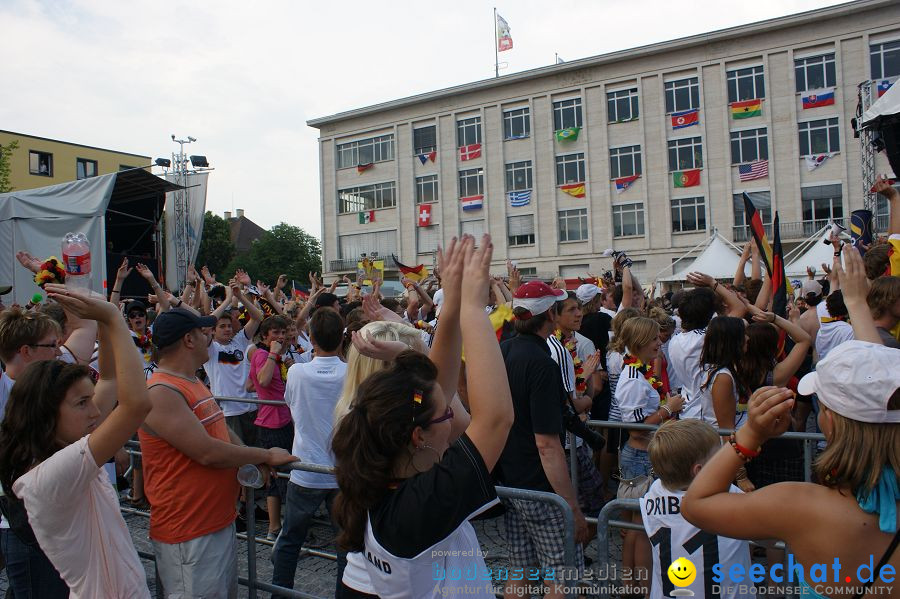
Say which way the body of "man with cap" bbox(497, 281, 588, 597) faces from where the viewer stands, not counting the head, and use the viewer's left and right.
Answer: facing away from the viewer and to the right of the viewer

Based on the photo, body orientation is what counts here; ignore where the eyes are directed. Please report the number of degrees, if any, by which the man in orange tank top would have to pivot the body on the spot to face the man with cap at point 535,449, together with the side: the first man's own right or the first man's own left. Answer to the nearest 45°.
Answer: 0° — they already face them

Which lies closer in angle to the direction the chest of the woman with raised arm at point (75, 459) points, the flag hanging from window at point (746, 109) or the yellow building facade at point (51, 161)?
the flag hanging from window

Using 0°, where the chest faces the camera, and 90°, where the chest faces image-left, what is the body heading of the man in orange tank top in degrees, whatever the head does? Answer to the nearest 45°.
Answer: approximately 270°

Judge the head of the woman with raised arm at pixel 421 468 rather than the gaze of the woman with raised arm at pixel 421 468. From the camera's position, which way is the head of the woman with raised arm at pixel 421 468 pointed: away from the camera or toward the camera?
away from the camera

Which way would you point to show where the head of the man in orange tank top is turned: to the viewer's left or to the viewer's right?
to the viewer's right

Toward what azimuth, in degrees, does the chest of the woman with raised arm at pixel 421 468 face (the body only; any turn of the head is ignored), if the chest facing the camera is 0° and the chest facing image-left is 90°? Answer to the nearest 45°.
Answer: approximately 225°

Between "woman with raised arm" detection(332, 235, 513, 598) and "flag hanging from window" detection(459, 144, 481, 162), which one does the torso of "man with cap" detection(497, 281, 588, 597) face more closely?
the flag hanging from window

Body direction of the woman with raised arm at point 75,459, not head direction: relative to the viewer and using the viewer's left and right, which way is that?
facing to the right of the viewer
